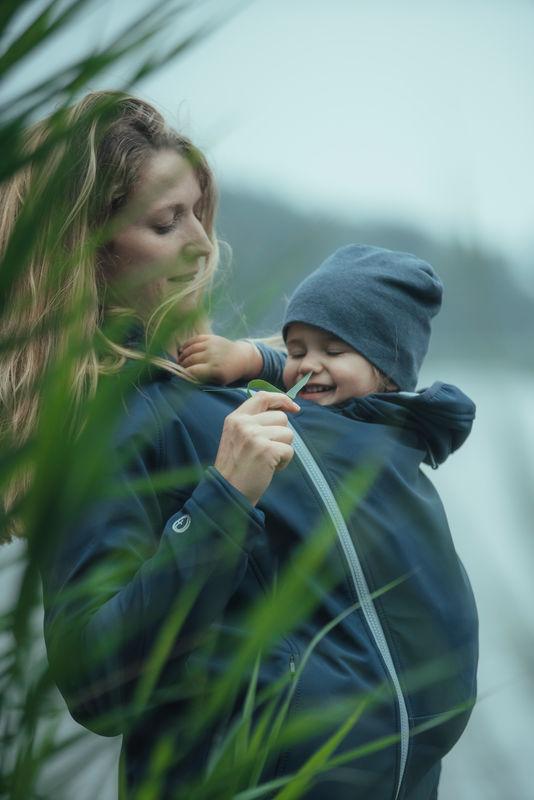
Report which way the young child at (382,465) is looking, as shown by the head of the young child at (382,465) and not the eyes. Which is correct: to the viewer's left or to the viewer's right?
to the viewer's left

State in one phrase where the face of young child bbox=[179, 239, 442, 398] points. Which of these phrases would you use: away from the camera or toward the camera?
toward the camera
